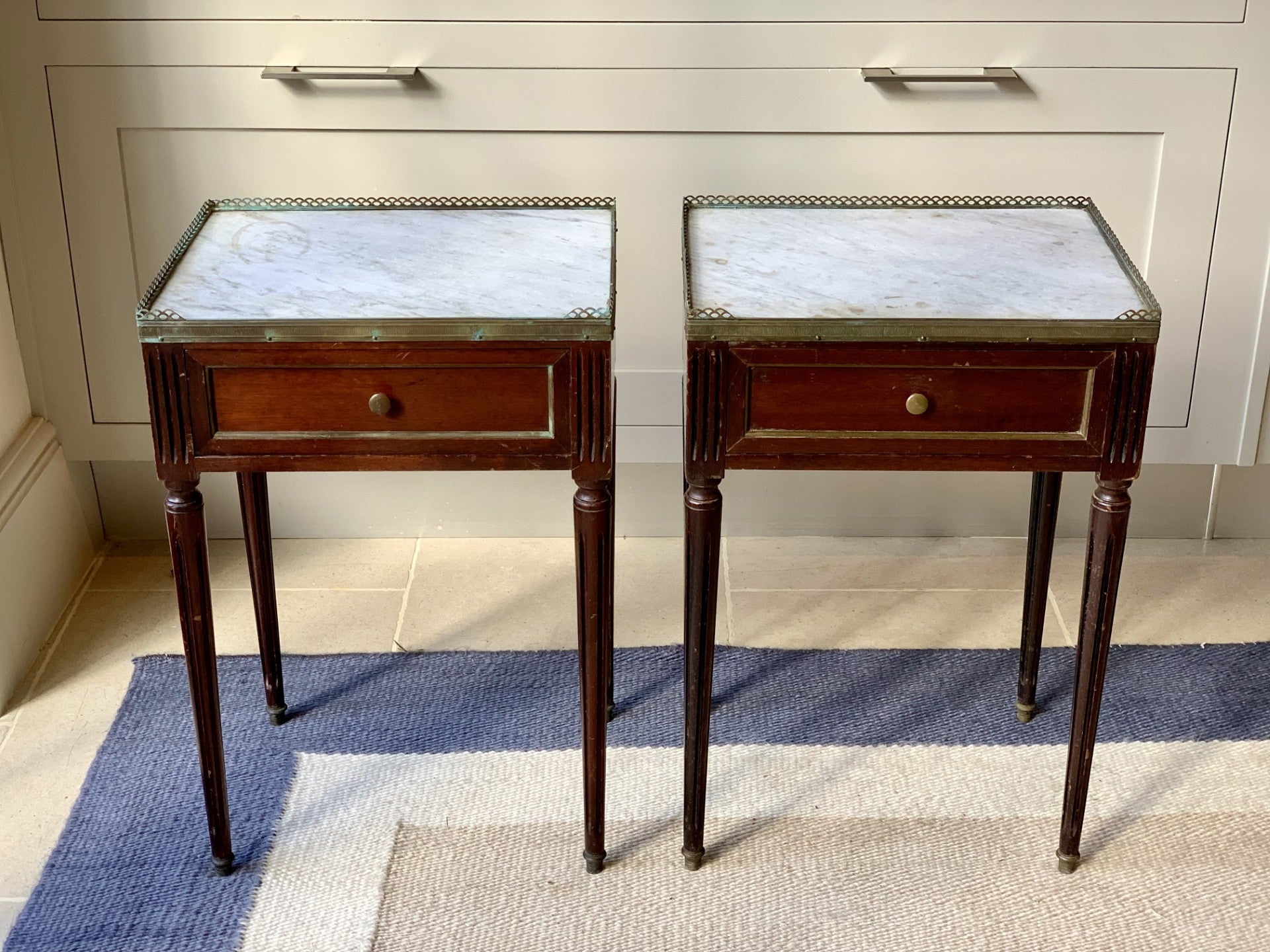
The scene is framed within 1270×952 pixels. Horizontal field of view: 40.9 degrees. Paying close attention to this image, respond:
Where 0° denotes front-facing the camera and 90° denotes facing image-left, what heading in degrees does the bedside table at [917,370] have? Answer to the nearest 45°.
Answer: approximately 0°

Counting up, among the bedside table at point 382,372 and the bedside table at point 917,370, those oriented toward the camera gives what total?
2

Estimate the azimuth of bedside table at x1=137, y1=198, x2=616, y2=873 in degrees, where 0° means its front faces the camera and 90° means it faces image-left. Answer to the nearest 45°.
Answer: approximately 0°
